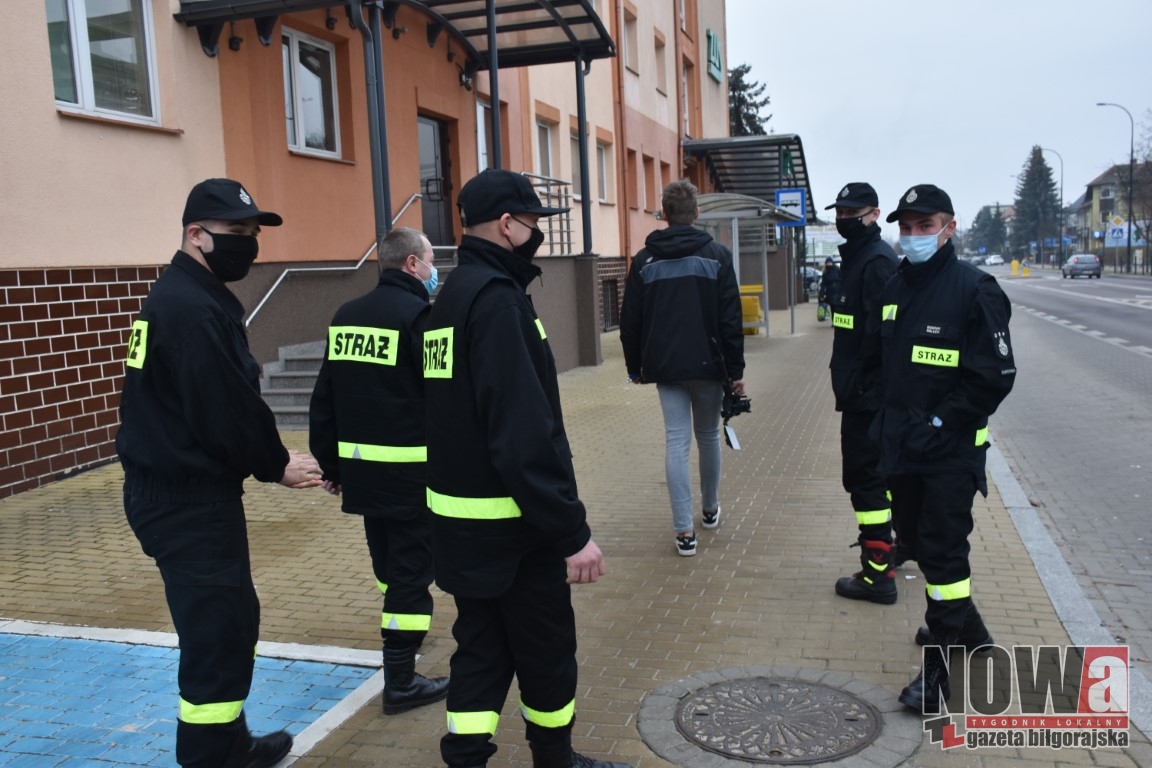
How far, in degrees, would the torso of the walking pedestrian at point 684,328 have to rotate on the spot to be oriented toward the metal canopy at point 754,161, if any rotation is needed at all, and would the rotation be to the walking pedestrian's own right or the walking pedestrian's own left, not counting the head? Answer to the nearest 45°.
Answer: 0° — they already face it

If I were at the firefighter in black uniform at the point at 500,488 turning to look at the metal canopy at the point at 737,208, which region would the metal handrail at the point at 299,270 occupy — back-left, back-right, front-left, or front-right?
front-left

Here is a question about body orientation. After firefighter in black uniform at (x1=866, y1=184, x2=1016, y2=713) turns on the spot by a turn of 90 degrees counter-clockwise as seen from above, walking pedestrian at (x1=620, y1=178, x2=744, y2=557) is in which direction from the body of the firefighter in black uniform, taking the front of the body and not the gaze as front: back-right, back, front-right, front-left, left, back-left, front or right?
back

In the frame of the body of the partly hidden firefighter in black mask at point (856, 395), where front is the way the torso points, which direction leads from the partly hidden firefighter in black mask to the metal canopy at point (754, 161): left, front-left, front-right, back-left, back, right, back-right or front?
back-right

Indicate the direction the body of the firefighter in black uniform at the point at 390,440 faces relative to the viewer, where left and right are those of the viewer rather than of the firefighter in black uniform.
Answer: facing away from the viewer and to the right of the viewer

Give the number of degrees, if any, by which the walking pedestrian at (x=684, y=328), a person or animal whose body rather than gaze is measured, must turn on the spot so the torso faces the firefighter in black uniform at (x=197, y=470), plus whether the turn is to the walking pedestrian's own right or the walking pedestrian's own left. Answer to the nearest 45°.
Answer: approximately 135° to the walking pedestrian's own left

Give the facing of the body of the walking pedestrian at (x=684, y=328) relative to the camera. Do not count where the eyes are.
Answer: away from the camera

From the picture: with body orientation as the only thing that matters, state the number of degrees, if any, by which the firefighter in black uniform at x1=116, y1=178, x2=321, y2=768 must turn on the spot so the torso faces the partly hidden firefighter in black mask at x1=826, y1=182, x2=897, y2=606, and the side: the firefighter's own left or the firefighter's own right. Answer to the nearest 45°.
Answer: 0° — they already face them

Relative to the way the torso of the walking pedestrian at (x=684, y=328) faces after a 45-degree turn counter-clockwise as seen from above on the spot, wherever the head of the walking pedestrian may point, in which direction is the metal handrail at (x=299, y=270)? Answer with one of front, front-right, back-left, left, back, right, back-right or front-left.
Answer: front

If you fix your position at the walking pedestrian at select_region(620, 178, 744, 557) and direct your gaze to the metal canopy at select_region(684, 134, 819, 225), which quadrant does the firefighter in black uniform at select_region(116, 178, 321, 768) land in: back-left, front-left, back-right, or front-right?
back-left

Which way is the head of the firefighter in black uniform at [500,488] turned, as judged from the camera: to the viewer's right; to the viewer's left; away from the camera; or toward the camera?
to the viewer's right

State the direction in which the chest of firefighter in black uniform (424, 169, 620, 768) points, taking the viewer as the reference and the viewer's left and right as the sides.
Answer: facing to the right of the viewer

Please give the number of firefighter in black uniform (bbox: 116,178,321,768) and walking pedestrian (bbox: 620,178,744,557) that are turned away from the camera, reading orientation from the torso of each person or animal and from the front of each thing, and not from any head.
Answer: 1

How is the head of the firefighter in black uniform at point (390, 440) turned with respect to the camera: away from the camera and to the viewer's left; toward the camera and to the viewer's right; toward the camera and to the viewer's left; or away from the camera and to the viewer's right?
away from the camera and to the viewer's right
